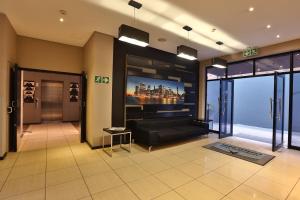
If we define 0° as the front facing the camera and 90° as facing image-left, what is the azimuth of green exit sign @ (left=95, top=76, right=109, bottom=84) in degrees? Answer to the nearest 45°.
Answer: approximately 0°

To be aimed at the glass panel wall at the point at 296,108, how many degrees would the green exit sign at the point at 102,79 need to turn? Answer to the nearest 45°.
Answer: approximately 90° to its left

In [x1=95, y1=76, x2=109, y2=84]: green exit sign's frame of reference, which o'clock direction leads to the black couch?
The black couch is roughly at 9 o'clock from the green exit sign.

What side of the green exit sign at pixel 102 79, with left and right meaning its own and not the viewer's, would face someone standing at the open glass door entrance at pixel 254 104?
left

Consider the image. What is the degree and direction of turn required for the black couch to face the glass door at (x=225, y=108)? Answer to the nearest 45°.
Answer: approximately 90° to its left

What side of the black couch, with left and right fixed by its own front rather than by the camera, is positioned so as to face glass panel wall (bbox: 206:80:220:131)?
left

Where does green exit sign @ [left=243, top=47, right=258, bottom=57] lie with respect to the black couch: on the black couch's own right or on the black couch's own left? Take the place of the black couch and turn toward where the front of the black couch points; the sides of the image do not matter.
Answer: on the black couch's own left

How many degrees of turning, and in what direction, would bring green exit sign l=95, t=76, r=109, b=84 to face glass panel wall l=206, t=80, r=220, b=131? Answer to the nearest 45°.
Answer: approximately 90° to its left

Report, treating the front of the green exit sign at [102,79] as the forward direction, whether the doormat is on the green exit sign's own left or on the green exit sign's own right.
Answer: on the green exit sign's own left
